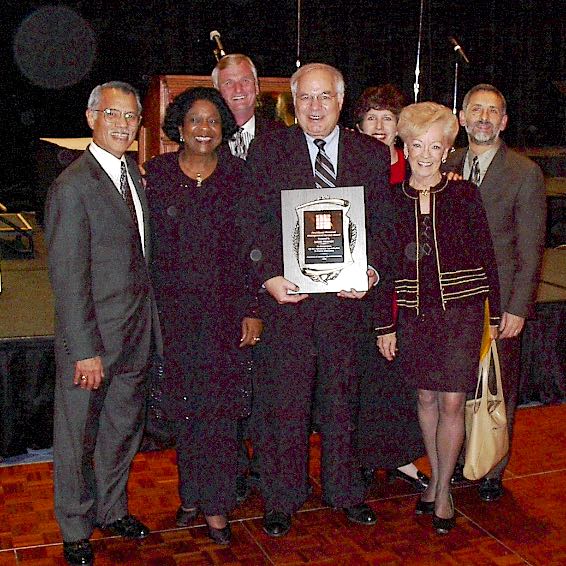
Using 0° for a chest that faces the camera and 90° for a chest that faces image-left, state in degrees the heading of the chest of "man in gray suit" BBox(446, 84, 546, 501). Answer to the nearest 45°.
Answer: approximately 45°

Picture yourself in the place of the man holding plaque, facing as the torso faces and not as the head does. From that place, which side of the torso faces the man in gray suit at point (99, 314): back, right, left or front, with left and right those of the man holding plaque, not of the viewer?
right

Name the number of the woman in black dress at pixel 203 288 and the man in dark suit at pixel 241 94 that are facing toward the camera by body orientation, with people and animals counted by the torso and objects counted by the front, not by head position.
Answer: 2

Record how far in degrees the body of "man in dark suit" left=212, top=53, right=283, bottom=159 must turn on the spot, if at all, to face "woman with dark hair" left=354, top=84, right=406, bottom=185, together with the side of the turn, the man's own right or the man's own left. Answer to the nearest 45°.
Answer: approximately 90° to the man's own left

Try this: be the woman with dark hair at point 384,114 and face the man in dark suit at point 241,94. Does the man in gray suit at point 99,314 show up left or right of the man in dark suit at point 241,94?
left

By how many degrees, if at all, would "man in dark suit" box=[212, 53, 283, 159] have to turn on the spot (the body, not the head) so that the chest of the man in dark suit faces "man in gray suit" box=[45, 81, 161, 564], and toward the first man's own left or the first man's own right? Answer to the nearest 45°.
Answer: approximately 45° to the first man's own right
